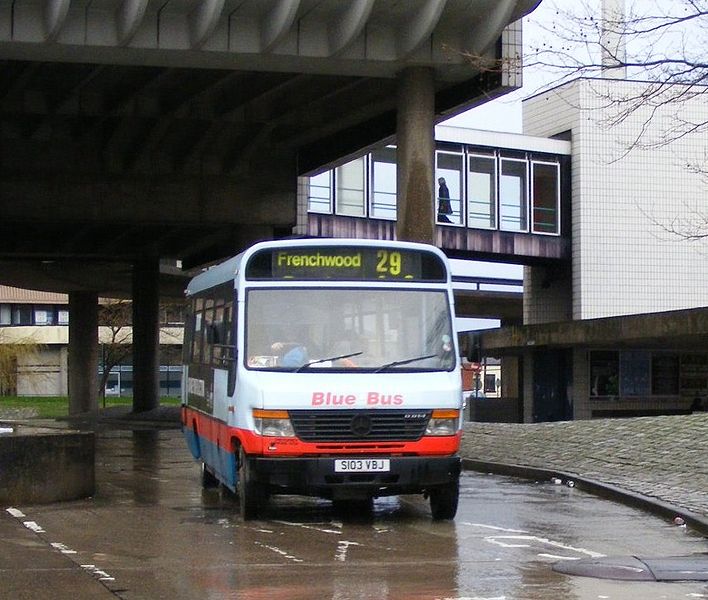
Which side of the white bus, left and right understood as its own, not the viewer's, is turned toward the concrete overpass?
back

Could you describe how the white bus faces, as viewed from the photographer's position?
facing the viewer

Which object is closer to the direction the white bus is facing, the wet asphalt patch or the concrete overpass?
the wet asphalt patch

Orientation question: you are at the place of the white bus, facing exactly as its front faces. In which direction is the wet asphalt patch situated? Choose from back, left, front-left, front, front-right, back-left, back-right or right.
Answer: front-left

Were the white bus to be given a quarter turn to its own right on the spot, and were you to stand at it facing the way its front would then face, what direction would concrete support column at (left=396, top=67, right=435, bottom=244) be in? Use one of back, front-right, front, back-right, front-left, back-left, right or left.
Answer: right
